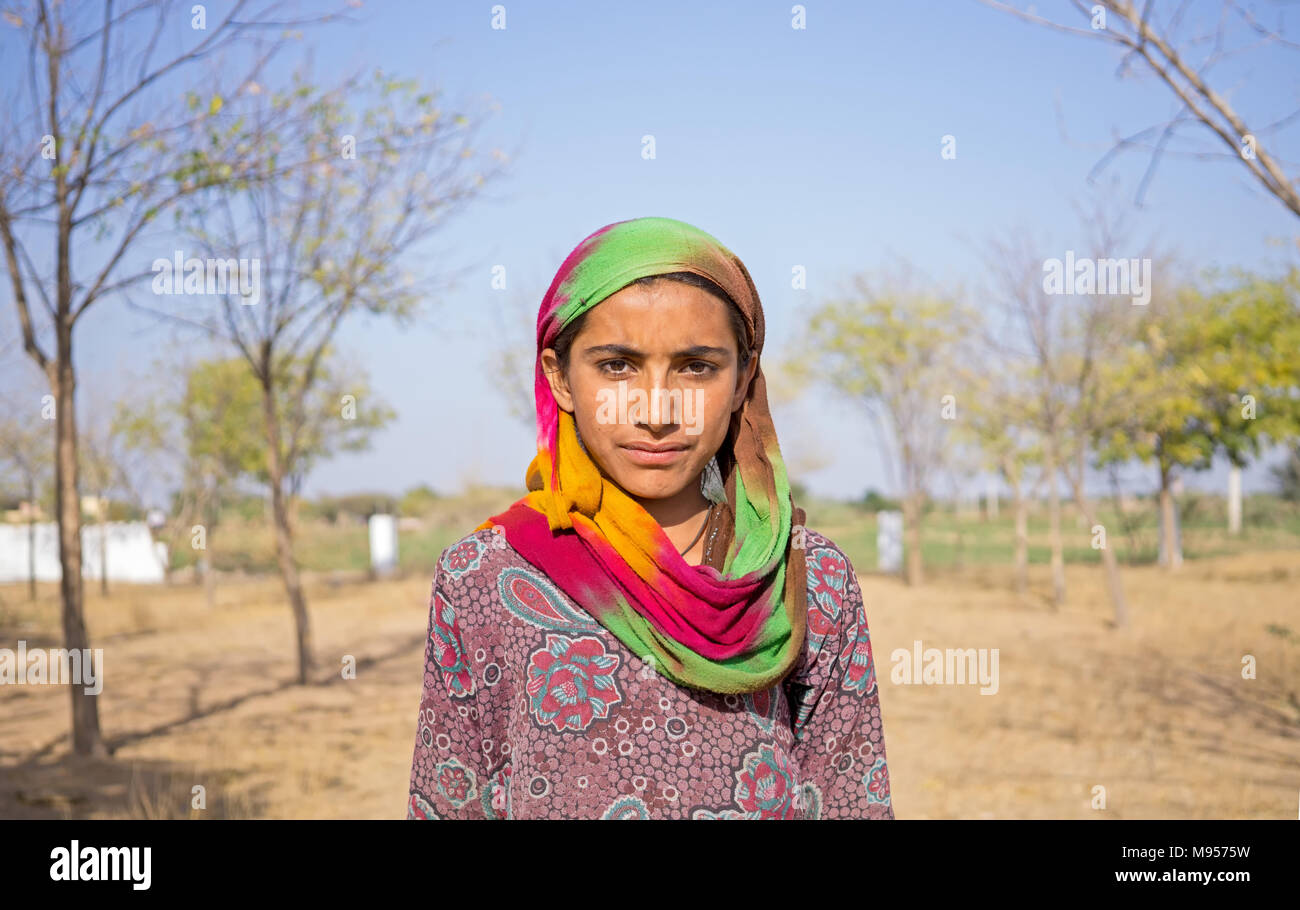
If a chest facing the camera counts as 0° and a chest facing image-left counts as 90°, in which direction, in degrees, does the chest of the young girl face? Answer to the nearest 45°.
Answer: approximately 0°

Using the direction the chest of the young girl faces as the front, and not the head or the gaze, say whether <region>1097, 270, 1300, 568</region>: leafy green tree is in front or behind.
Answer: behind

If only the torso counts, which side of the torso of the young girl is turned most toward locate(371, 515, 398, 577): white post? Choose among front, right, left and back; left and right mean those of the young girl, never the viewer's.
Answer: back
